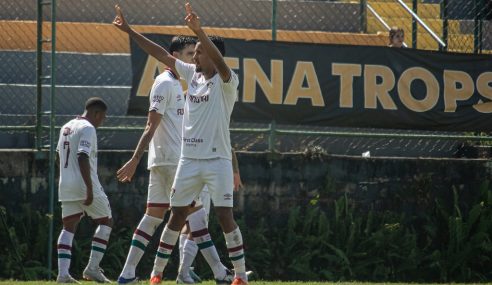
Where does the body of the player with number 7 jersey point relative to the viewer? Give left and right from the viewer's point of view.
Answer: facing away from the viewer and to the right of the viewer

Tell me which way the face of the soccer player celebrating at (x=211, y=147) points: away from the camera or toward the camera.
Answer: toward the camera

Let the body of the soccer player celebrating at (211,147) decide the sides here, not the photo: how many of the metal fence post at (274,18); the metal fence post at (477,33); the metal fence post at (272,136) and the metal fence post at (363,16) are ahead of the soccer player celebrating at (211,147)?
0

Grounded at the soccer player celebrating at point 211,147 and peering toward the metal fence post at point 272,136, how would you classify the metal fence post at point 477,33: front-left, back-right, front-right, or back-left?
front-right

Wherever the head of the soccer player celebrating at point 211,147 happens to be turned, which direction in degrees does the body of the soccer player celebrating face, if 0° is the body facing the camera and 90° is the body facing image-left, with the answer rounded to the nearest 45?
approximately 45°
